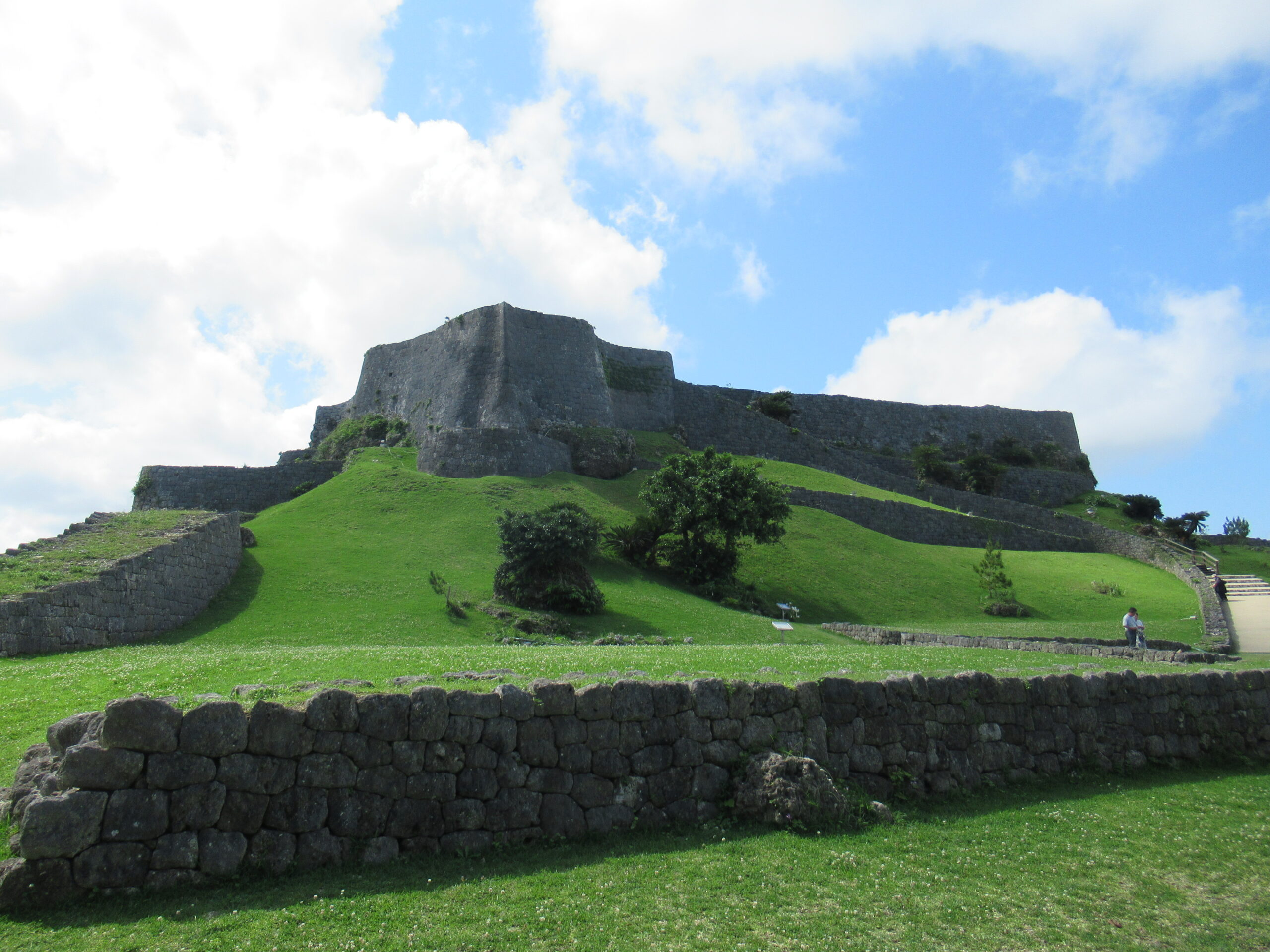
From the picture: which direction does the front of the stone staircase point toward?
toward the camera

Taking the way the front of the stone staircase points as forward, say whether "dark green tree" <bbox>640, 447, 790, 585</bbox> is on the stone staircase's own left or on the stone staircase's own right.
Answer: on the stone staircase's own right

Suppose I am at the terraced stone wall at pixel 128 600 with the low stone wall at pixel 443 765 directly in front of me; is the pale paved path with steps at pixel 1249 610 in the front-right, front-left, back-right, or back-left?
front-left

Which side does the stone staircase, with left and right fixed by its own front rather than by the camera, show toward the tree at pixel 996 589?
right

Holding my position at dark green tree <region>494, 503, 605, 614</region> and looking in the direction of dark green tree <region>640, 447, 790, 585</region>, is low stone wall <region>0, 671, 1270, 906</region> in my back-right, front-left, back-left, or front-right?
back-right

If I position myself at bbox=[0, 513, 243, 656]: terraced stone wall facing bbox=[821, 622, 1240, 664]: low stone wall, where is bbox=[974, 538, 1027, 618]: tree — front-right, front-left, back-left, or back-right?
front-left

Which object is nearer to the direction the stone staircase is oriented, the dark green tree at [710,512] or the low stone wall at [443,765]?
the low stone wall

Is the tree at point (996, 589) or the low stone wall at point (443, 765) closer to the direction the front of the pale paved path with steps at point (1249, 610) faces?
the low stone wall

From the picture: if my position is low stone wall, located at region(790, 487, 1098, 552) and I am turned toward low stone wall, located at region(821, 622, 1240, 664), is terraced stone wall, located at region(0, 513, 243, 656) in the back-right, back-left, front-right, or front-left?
front-right

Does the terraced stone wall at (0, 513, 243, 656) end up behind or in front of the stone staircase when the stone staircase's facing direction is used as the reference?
in front

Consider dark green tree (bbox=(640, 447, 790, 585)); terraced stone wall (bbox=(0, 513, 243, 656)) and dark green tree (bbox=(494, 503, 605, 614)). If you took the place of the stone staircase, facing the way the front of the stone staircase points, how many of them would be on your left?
0
